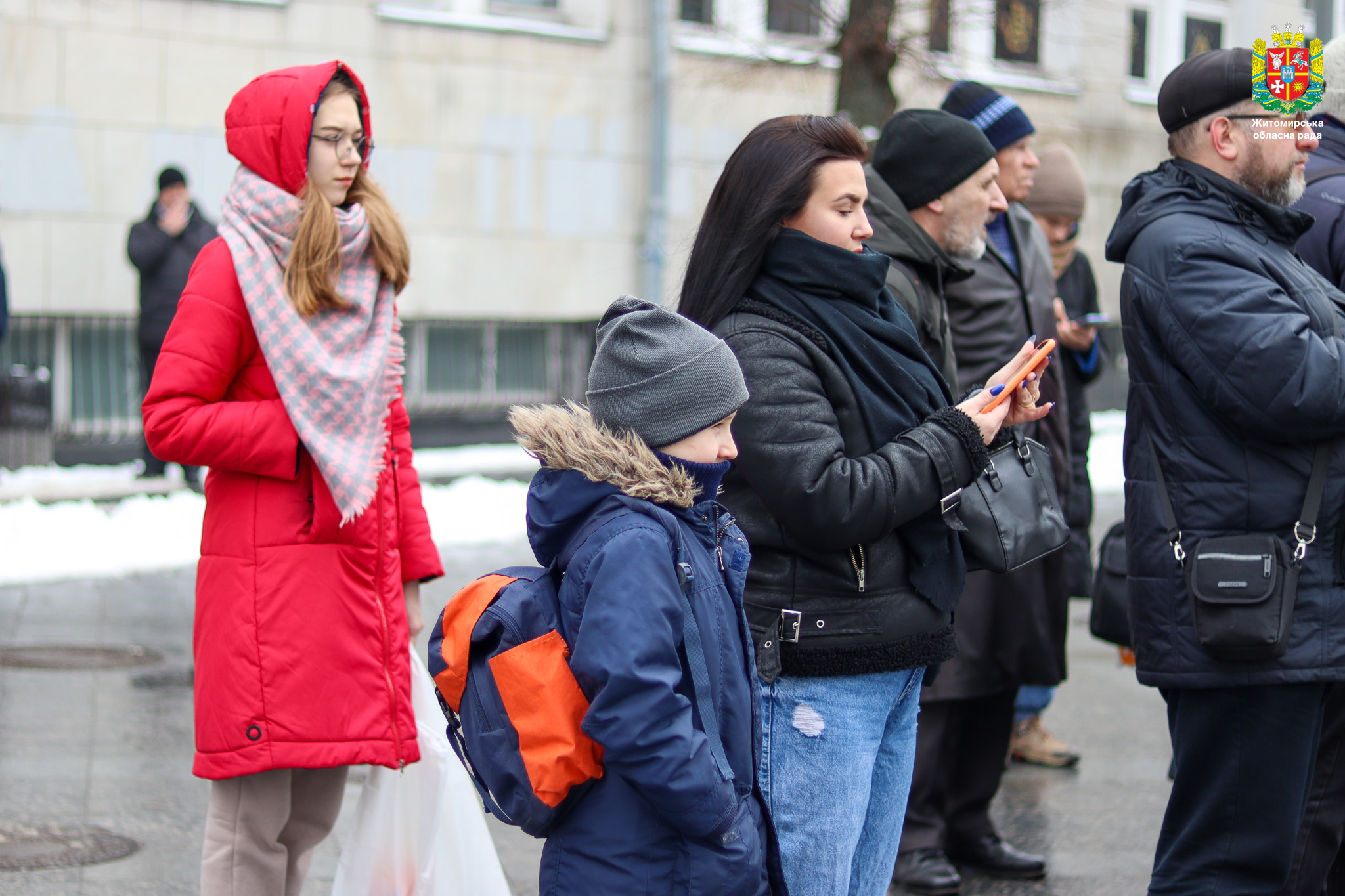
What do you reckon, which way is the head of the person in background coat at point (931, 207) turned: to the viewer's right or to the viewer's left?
to the viewer's right

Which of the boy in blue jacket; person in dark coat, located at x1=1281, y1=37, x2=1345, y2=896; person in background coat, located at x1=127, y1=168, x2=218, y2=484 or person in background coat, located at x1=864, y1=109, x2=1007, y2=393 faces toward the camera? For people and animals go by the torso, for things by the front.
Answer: person in background coat, located at x1=127, y1=168, x2=218, y2=484

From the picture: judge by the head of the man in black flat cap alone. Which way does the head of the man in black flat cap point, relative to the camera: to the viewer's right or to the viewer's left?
to the viewer's right

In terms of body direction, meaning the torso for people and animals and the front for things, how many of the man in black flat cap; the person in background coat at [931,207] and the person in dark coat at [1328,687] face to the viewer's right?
3

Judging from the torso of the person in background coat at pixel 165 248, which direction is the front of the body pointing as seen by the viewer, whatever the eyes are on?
toward the camera

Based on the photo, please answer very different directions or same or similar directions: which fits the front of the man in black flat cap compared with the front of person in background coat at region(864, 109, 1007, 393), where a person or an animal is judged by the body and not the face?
same or similar directions

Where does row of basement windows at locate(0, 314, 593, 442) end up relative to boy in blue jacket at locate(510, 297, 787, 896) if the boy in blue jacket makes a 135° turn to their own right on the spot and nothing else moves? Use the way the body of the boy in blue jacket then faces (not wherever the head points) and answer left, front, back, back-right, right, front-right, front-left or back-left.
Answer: back-right

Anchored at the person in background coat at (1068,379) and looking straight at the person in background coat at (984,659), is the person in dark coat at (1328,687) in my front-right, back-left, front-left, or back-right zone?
front-left

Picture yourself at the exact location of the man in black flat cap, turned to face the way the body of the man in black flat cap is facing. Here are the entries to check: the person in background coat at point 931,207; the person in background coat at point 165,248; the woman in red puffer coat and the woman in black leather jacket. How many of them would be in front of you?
0

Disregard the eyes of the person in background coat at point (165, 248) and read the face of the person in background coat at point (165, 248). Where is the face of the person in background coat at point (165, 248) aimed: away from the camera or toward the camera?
toward the camera

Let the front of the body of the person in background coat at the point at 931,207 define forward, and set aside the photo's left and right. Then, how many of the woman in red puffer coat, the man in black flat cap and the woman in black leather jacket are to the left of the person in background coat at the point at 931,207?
0

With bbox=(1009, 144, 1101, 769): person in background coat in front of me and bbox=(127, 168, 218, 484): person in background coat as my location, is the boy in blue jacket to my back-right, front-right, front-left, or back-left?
front-right

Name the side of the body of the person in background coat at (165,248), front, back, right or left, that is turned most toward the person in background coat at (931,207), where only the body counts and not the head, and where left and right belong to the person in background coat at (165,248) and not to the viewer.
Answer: front

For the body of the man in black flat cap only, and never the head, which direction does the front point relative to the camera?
to the viewer's right

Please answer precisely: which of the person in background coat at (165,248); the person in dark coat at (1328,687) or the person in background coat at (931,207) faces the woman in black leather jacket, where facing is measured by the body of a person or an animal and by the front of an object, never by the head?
the person in background coat at (165,248)

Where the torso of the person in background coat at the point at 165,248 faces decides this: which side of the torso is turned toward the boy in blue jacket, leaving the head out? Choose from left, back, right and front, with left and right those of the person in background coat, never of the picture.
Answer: front

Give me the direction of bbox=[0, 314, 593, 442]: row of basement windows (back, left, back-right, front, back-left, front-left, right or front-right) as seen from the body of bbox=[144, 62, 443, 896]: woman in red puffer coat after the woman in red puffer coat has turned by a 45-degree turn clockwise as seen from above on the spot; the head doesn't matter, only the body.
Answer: back

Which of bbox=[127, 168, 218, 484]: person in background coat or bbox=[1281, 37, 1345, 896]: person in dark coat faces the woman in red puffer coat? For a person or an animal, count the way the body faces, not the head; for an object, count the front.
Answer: bbox=[127, 168, 218, 484]: person in background coat

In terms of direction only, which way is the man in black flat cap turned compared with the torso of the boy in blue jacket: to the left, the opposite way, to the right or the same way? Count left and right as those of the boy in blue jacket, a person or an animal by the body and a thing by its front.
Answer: the same way

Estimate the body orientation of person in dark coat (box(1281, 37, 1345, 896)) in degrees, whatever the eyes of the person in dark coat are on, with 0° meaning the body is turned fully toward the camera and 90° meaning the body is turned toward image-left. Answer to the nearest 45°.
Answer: approximately 270°
